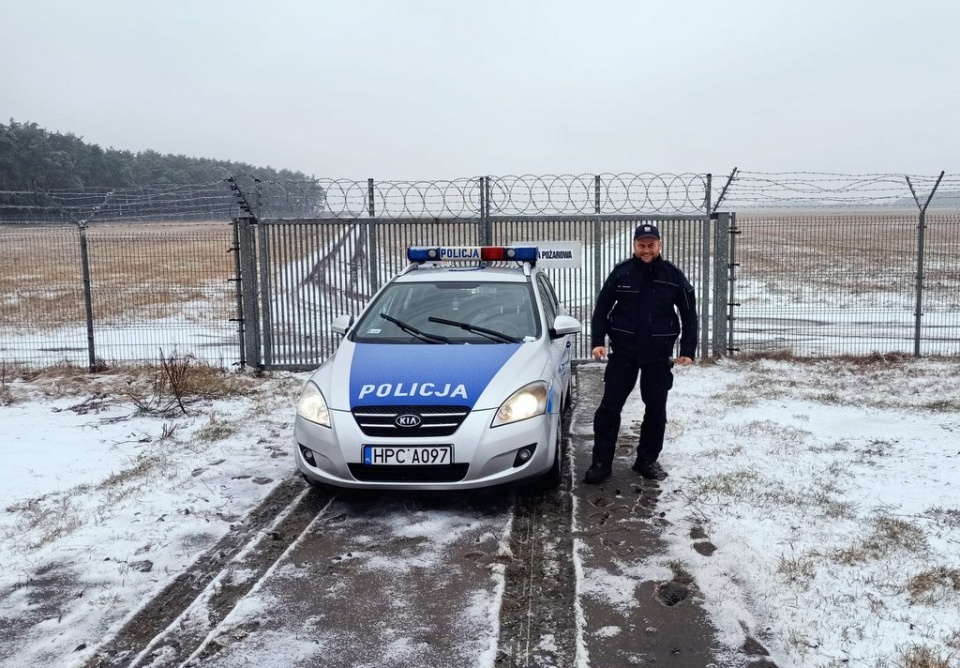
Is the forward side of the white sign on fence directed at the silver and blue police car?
yes

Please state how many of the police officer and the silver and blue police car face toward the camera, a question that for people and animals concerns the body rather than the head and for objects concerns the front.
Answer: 2

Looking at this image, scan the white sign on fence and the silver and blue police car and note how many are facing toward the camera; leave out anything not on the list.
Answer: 2

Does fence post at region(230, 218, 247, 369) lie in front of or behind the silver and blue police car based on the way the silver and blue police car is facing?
behind

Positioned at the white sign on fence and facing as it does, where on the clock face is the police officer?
The police officer is roughly at 12 o'clock from the white sign on fence.

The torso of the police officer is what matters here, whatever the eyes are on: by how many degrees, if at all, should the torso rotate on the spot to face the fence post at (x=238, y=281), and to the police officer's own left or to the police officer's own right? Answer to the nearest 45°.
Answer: approximately 135° to the police officer's own right

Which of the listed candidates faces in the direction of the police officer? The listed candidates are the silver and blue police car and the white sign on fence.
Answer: the white sign on fence

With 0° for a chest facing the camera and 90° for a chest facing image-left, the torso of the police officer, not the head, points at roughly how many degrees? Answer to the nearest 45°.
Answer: approximately 0°
